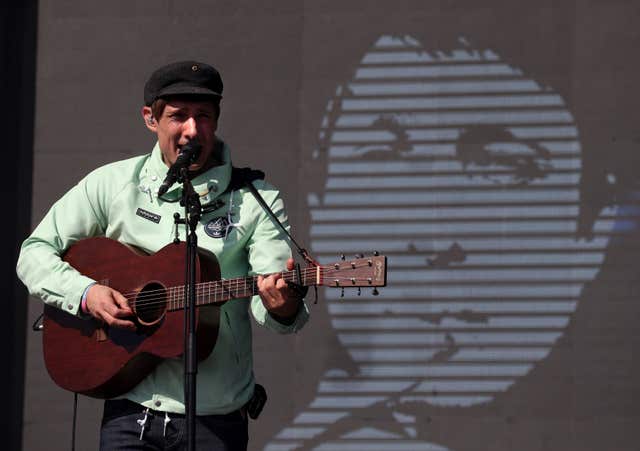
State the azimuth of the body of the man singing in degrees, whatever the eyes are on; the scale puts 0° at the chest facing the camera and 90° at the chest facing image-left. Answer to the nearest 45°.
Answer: approximately 0°
